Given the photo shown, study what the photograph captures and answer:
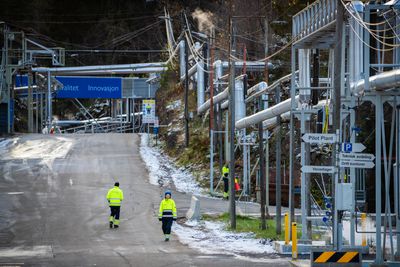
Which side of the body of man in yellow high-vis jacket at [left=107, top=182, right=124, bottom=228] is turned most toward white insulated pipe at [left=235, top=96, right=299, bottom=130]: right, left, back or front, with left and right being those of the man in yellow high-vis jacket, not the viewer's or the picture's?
right

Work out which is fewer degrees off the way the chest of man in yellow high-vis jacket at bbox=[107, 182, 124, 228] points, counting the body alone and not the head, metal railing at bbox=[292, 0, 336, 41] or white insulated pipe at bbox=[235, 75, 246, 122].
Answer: the white insulated pipe

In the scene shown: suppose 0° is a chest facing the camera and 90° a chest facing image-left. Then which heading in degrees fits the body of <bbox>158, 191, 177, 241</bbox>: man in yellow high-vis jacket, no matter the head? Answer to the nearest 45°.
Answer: approximately 0°

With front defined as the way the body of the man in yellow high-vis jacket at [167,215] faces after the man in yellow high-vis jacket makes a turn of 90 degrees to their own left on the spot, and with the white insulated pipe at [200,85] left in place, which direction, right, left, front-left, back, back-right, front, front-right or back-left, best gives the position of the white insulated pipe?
left

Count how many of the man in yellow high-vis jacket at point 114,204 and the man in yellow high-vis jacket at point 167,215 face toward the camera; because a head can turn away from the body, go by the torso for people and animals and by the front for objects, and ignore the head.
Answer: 1

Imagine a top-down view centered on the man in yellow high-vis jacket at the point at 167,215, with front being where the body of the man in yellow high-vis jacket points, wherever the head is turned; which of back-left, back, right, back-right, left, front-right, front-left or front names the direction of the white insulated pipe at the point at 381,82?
front-left

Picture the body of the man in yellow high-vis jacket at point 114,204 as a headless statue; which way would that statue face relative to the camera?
away from the camera

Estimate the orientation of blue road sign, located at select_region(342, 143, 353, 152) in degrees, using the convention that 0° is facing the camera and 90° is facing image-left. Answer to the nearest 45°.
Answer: approximately 0°

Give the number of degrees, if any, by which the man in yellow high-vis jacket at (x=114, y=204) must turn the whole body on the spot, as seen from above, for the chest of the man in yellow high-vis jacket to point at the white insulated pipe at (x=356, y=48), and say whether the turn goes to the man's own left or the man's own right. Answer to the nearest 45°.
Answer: approximately 135° to the man's own right
